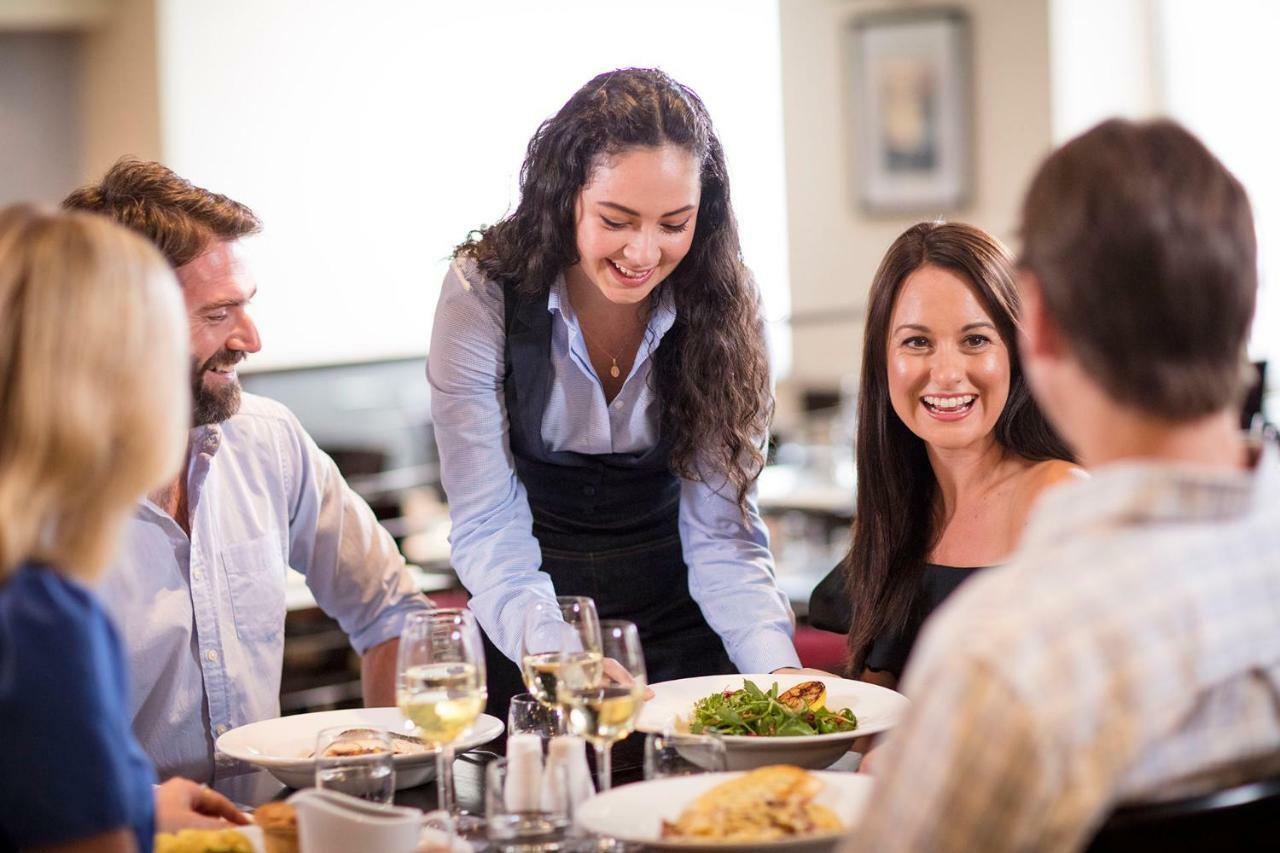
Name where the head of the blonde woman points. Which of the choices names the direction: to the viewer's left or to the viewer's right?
to the viewer's right

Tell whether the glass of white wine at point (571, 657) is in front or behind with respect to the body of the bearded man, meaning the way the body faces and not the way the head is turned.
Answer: in front

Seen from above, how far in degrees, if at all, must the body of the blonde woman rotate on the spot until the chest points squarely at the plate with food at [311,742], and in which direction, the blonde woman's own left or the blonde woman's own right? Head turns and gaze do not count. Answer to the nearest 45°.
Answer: approximately 45° to the blonde woman's own left

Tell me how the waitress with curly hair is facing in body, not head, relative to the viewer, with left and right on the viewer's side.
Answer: facing the viewer

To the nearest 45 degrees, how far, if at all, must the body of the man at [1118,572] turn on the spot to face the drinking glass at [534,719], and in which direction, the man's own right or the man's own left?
0° — they already face it

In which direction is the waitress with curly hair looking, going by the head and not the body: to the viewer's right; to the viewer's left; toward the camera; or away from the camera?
toward the camera

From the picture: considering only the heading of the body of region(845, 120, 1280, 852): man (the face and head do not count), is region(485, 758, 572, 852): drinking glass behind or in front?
in front

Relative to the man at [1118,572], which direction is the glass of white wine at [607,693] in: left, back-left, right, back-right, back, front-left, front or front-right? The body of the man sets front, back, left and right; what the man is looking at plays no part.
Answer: front

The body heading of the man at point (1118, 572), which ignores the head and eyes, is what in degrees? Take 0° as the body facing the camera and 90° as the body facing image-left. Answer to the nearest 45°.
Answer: approximately 135°

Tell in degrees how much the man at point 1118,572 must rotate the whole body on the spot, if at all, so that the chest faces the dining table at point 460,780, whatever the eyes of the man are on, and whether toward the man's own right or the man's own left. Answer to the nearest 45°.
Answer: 0° — they already face it

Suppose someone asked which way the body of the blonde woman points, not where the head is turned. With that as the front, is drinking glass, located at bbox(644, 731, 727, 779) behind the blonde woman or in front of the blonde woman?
in front

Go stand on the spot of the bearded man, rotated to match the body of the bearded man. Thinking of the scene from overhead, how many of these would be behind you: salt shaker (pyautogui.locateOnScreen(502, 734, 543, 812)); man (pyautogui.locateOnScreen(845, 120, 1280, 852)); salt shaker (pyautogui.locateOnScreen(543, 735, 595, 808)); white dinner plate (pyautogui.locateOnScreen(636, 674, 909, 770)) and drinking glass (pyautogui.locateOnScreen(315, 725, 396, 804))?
0

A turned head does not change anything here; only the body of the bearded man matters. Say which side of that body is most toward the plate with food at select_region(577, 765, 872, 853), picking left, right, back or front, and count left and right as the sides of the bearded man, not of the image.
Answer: front

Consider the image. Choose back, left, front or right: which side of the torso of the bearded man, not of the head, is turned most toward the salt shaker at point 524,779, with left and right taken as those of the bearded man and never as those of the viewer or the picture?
front

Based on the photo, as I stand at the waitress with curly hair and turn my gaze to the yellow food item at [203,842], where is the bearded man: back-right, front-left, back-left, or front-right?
front-right

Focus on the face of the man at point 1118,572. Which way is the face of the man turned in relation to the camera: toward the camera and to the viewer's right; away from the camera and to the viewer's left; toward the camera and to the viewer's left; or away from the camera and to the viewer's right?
away from the camera and to the viewer's left
